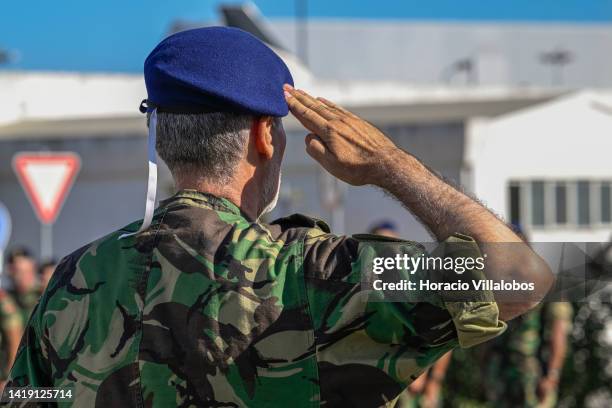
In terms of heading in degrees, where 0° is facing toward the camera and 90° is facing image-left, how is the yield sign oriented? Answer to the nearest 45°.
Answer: approximately 0°

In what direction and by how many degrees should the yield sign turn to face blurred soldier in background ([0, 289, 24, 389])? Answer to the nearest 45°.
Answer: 0° — it already faces them

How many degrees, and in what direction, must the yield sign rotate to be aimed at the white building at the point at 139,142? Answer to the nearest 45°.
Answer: approximately 180°

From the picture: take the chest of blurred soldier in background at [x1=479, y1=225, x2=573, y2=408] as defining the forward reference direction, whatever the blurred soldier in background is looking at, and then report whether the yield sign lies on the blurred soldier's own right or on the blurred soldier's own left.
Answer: on the blurred soldier's own right

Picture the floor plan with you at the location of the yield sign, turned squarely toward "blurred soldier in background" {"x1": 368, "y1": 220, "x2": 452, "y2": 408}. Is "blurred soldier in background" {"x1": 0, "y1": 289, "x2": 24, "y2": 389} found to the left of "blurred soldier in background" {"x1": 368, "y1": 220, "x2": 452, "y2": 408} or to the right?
right

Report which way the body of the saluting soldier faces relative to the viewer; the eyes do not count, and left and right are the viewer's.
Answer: facing away from the viewer and to the right of the viewer
